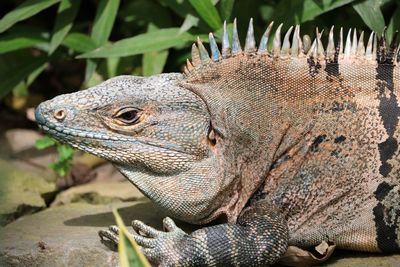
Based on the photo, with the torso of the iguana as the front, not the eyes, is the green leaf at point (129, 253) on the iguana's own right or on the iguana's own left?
on the iguana's own left

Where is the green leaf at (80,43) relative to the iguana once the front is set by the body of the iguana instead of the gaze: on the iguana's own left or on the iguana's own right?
on the iguana's own right

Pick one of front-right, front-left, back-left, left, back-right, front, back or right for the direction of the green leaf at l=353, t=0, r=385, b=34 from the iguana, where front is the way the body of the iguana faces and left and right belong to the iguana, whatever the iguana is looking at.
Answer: back-right

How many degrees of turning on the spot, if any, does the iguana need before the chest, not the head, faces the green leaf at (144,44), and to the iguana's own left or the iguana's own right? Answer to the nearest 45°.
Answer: approximately 45° to the iguana's own right

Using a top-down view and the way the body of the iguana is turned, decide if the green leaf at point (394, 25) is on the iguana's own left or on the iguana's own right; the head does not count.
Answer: on the iguana's own right

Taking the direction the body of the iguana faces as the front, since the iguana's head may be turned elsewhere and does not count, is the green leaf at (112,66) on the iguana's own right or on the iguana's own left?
on the iguana's own right

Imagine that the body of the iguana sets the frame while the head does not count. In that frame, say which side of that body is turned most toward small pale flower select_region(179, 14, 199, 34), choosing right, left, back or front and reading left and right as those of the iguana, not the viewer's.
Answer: right

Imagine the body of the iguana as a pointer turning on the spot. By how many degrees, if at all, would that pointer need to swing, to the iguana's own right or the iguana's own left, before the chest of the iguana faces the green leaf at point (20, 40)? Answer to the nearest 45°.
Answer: approximately 45° to the iguana's own right

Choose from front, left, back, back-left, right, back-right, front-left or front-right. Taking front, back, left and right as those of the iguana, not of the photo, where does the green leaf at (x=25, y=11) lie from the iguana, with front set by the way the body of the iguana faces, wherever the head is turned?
front-right

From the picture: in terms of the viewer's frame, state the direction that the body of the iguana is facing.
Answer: to the viewer's left

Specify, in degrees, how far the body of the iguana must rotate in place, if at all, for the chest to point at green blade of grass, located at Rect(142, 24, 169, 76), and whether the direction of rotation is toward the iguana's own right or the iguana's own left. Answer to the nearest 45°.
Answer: approximately 45° to the iguana's own right
